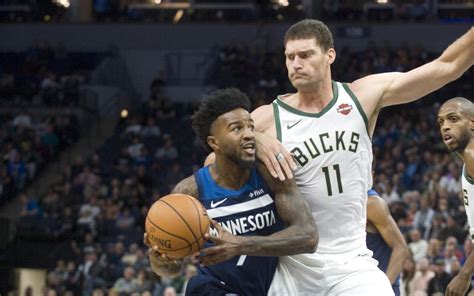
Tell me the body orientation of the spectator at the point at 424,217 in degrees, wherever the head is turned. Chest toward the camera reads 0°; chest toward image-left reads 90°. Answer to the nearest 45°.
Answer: approximately 45°

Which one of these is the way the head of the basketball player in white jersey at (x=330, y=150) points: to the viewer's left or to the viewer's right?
to the viewer's left

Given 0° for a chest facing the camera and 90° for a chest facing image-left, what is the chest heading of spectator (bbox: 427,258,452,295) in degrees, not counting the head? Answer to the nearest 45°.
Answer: approximately 45°

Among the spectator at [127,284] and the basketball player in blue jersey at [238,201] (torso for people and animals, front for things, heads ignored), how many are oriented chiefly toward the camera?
2

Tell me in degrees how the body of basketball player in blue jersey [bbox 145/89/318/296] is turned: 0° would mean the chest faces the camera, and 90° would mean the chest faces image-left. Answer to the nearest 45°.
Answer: approximately 0°
